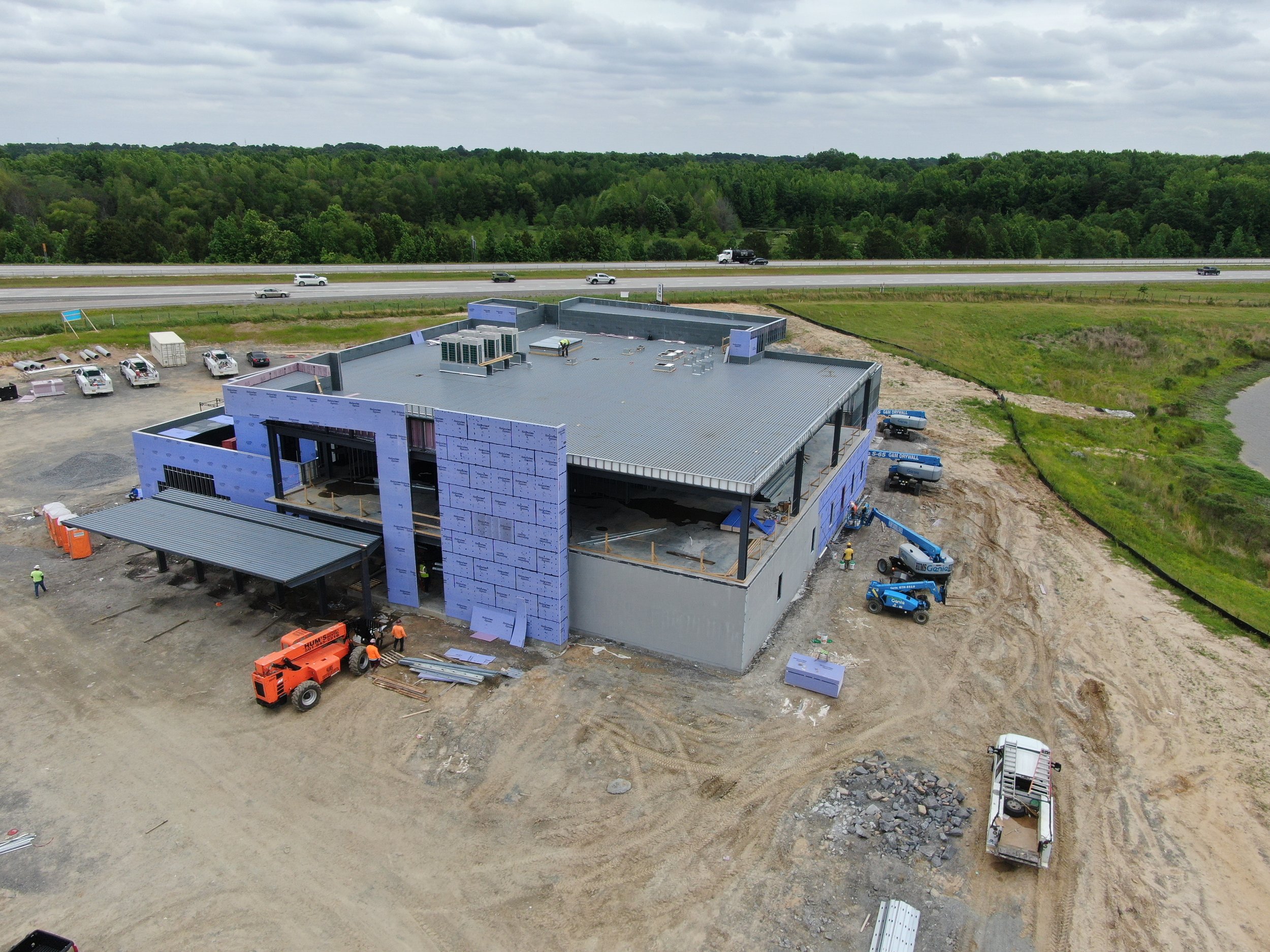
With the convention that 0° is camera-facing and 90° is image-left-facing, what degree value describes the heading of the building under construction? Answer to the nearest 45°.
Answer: approximately 45°

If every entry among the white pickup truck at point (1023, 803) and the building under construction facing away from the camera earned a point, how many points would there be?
1

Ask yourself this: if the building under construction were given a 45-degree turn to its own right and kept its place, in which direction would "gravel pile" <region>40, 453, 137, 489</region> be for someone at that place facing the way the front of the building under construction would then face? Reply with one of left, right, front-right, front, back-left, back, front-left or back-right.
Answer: front-right

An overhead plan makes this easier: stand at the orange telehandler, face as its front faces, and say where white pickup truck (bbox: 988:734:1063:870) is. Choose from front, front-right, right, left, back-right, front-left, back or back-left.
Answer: right

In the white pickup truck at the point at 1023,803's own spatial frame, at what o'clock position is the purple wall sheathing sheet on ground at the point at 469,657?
The purple wall sheathing sheet on ground is roughly at 9 o'clock from the white pickup truck.

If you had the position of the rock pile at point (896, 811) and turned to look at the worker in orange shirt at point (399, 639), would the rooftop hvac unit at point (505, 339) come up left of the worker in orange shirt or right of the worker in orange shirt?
right

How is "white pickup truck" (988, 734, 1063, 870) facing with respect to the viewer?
away from the camera

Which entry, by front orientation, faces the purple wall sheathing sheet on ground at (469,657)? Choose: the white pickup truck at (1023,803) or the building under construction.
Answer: the building under construction

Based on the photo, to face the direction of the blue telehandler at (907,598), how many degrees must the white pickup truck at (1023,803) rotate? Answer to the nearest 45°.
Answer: approximately 45° to its left

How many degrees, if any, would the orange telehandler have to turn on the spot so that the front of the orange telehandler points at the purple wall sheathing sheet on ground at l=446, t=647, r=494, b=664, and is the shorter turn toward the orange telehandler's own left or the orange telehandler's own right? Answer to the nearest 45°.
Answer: approximately 45° to the orange telehandler's own right

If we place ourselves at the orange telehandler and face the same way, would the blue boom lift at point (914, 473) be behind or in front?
in front

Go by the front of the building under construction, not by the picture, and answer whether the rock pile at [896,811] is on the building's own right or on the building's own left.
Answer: on the building's own left

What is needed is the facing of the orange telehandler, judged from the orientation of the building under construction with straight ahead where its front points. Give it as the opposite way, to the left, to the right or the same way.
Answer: the opposite way

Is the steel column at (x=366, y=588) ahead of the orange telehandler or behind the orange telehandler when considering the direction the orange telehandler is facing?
ahead

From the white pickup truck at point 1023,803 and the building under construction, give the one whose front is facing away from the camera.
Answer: the white pickup truck

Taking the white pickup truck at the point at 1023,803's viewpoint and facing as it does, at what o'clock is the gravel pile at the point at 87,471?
The gravel pile is roughly at 9 o'clock from the white pickup truck.

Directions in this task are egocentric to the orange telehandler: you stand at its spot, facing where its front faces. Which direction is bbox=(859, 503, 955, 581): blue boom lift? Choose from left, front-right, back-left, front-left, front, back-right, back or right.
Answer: front-right
